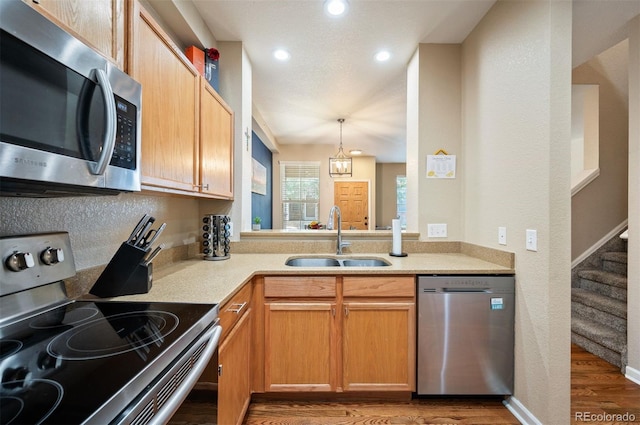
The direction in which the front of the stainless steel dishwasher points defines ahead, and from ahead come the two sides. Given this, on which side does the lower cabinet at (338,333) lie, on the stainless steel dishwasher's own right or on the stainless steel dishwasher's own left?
on the stainless steel dishwasher's own right

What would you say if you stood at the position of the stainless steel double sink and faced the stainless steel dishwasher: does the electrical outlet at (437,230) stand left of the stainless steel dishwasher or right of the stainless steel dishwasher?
left

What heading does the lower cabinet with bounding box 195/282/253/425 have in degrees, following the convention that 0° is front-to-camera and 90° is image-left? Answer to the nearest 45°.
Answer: approximately 270°

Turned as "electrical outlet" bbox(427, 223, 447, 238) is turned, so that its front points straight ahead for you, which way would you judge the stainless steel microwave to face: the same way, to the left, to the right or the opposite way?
to the left

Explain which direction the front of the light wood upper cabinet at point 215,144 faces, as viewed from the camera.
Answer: facing to the right of the viewer

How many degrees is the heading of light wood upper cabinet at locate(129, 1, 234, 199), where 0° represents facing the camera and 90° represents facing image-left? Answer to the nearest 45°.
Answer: approximately 270°

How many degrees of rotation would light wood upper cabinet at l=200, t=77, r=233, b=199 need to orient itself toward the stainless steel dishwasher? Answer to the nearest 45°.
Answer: approximately 45° to its right

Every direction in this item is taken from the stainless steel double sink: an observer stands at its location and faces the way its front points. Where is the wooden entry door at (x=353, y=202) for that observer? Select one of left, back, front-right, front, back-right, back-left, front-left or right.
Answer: back

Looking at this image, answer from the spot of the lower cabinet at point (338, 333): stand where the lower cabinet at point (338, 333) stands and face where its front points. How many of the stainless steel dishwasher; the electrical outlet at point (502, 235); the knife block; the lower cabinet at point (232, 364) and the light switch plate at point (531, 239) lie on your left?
3

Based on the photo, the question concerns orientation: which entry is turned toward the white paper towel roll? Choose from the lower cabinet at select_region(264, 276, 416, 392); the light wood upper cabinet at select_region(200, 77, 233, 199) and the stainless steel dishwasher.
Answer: the light wood upper cabinet
